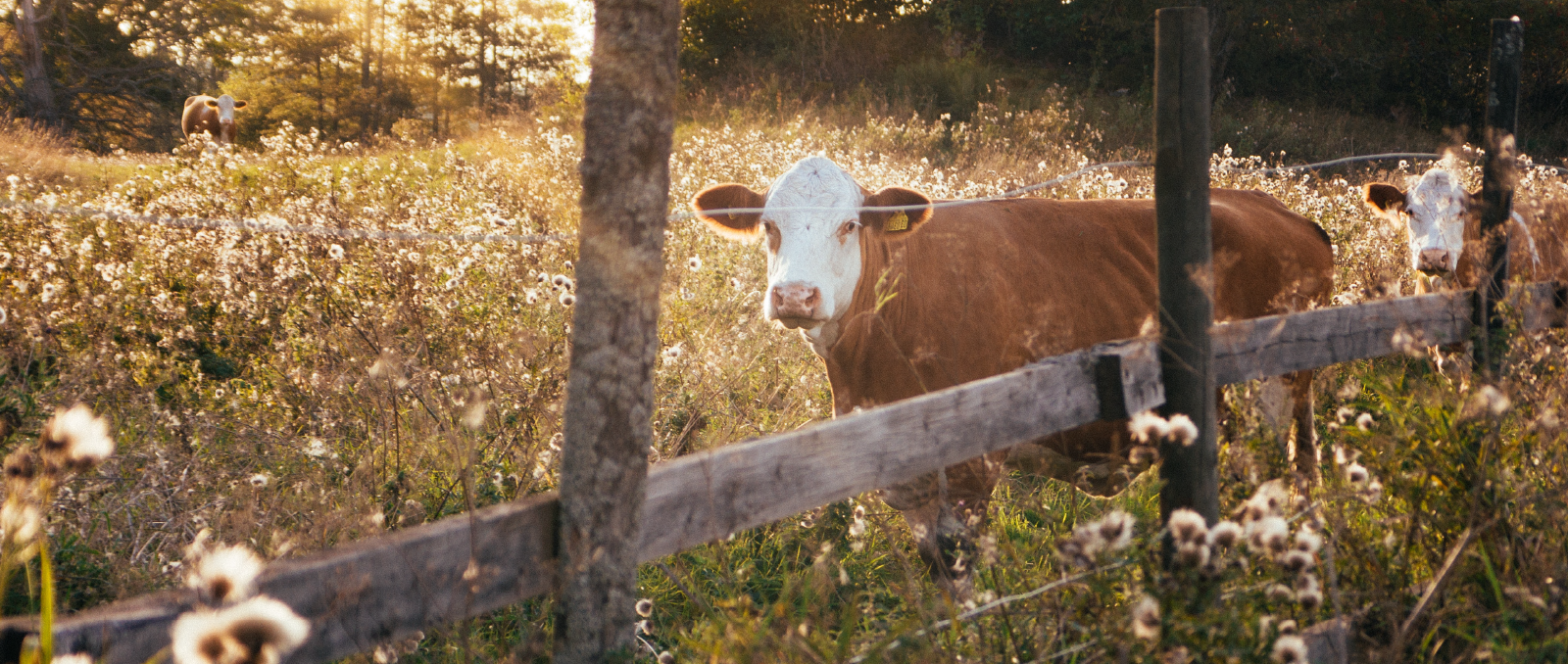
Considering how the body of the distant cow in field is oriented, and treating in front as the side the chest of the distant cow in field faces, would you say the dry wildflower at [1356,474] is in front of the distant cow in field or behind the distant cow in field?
in front

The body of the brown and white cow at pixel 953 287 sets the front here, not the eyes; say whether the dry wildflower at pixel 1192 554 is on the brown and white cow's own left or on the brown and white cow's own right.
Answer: on the brown and white cow's own left

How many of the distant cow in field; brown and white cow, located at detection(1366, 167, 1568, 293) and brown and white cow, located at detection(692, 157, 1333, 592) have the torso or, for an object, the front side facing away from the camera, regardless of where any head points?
0

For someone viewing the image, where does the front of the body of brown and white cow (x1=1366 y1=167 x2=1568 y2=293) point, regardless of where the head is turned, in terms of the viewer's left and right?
facing the viewer and to the left of the viewer

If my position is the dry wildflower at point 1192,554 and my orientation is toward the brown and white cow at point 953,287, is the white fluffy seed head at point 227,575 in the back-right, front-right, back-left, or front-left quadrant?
back-left

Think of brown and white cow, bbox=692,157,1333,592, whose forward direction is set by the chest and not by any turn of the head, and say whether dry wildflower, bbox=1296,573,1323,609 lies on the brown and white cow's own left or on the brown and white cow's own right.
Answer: on the brown and white cow's own left

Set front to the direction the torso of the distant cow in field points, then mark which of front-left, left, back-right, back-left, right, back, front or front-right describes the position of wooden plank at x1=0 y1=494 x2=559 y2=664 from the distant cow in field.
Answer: front-right

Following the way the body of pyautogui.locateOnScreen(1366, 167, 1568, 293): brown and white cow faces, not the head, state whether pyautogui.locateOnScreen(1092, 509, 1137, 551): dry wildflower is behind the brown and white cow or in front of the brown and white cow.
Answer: in front

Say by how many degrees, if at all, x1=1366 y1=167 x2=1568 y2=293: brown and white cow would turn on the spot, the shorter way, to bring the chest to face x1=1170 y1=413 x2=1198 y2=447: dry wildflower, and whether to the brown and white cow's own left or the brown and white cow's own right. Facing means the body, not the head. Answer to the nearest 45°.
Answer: approximately 45° to the brown and white cow's own left

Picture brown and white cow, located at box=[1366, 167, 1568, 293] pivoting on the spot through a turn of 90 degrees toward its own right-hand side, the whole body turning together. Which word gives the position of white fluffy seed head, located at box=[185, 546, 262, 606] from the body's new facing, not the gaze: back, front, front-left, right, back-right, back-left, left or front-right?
back-left

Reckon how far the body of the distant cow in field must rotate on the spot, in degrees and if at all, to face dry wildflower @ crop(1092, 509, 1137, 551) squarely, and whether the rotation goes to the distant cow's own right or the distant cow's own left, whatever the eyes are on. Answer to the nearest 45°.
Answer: approximately 45° to the distant cow's own right

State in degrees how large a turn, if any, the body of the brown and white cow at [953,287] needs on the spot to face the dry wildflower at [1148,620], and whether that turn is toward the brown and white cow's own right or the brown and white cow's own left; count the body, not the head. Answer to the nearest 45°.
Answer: approximately 45° to the brown and white cow's own left

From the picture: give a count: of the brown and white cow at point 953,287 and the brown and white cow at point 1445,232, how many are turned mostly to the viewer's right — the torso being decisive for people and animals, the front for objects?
0

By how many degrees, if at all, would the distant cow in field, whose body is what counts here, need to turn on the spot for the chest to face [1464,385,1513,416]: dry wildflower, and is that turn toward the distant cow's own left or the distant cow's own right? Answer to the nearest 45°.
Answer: approximately 45° to the distant cow's own right

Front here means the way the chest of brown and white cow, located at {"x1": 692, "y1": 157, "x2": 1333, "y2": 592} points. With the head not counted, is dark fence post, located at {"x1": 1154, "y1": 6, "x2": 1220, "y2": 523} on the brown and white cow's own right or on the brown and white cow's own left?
on the brown and white cow's own left
